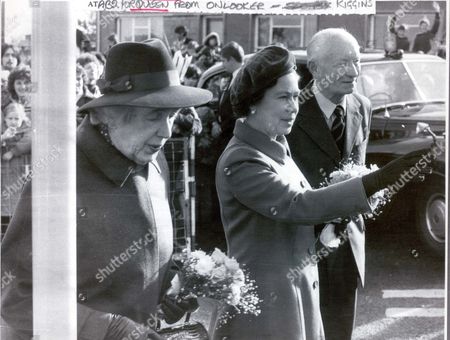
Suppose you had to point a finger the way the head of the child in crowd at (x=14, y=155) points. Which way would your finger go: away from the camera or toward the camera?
toward the camera

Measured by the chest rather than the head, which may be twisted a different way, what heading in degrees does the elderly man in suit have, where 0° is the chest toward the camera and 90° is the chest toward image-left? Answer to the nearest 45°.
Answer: approximately 315°

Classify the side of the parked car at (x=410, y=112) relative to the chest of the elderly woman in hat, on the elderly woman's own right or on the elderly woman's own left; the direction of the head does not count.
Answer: on the elderly woman's own left

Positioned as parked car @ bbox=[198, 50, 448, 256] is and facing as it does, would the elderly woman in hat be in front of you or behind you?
in front

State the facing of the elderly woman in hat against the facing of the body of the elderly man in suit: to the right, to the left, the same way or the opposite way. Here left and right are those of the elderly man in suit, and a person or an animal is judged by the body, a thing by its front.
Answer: the same way

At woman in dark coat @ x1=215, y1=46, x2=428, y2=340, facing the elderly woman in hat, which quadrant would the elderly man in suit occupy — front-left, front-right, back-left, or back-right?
back-right

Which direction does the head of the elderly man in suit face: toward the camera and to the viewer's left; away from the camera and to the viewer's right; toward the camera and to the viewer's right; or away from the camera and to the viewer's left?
toward the camera and to the viewer's right

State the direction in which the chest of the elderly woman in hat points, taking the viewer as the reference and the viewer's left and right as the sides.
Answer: facing the viewer and to the right of the viewer

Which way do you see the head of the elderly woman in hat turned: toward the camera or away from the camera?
toward the camera

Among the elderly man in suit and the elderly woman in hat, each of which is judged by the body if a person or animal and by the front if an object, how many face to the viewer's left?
0
